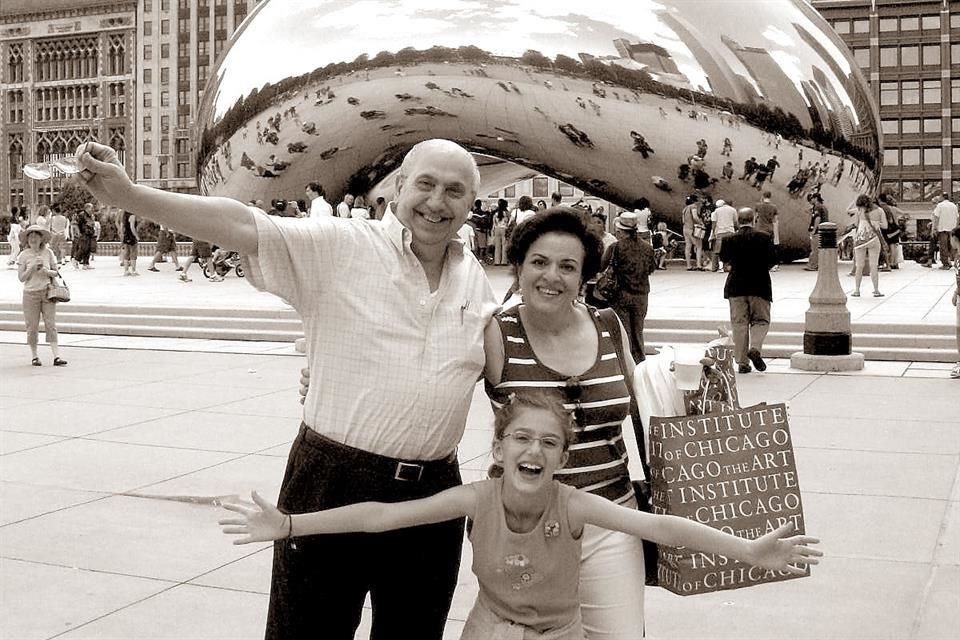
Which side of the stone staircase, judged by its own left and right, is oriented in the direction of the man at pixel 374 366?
front

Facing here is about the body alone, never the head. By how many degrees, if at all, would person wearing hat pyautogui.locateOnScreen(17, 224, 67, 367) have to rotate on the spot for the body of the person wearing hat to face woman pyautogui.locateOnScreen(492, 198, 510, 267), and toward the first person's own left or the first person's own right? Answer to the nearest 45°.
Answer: approximately 135° to the first person's own left

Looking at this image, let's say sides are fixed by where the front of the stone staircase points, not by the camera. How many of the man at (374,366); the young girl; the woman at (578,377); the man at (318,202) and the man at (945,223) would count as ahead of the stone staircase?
3

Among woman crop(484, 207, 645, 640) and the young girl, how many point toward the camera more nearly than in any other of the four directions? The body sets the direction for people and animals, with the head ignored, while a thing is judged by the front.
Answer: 2

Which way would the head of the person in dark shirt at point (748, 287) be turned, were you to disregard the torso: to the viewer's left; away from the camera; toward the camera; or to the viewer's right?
away from the camera

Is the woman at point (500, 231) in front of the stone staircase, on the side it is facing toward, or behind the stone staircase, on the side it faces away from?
behind

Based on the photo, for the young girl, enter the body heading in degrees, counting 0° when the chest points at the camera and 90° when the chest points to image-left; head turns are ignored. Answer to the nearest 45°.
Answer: approximately 0°

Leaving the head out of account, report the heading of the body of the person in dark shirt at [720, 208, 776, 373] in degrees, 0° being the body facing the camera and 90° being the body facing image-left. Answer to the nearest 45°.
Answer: approximately 180°
